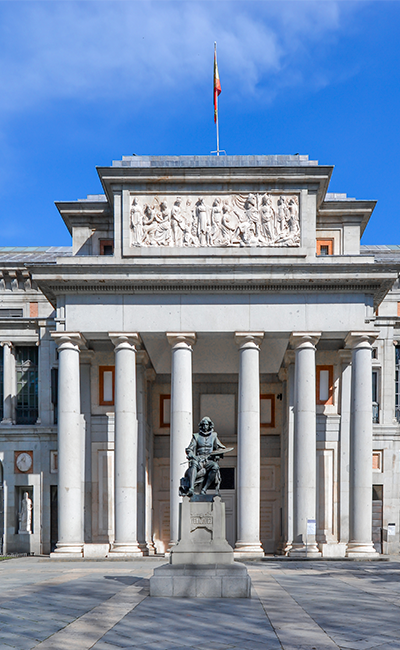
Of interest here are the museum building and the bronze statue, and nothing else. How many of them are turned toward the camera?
2

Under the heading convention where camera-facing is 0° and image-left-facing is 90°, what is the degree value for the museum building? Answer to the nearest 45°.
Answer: approximately 0°

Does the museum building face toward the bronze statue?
yes

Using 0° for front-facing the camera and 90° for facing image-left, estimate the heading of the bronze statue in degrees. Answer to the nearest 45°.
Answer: approximately 0°

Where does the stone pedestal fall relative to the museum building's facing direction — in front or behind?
in front

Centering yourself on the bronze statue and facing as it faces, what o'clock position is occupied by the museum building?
The museum building is roughly at 6 o'clock from the bronze statue.
